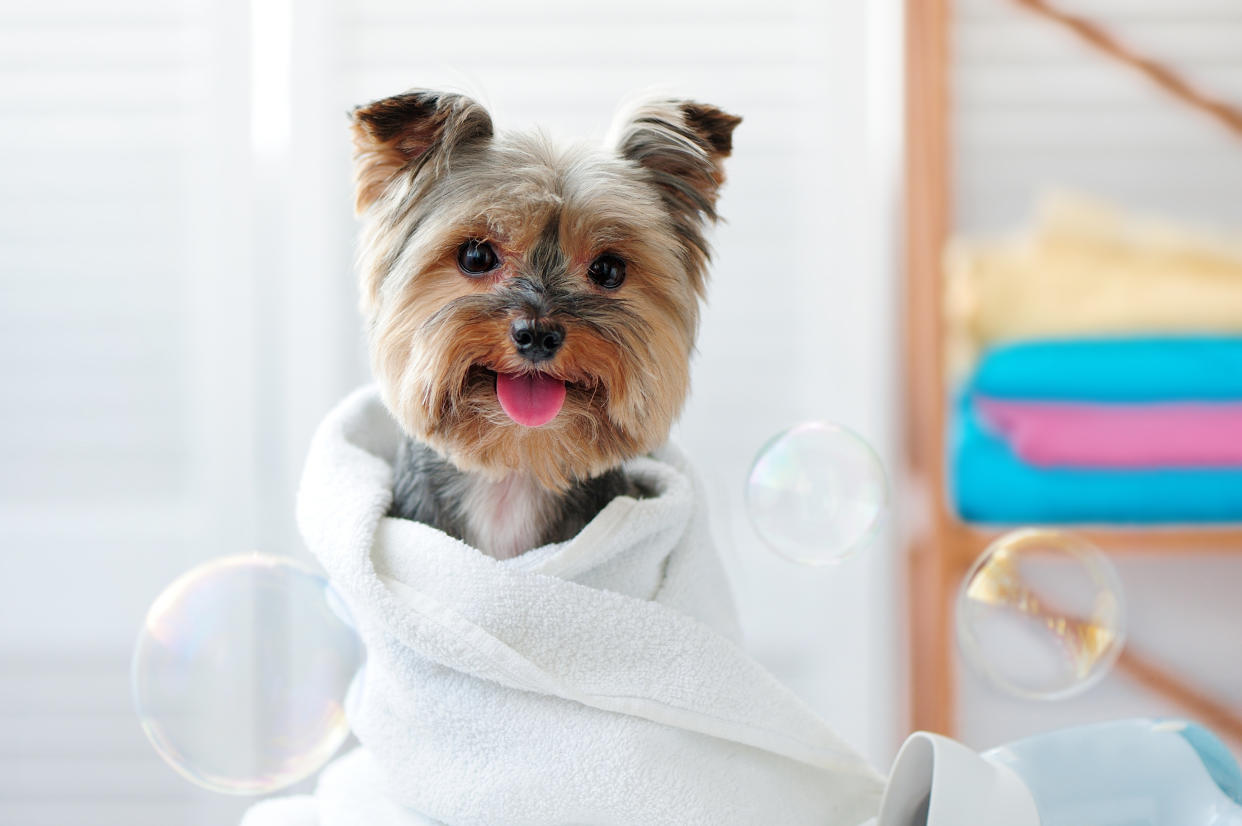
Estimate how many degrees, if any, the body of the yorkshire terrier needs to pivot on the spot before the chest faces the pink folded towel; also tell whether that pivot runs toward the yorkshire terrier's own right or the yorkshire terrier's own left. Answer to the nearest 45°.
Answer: approximately 135° to the yorkshire terrier's own left

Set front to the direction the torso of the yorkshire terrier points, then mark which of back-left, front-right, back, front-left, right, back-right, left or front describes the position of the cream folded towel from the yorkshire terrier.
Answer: back-left

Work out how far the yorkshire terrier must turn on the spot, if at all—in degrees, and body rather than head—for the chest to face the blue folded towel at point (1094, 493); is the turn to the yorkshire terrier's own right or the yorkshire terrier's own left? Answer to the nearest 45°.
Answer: approximately 135° to the yorkshire terrier's own left

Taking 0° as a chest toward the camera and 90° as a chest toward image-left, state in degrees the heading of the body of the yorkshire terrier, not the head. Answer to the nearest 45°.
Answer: approximately 0°

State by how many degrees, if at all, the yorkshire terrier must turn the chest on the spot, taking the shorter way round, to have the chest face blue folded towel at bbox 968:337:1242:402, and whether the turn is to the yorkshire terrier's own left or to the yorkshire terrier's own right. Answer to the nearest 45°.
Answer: approximately 135° to the yorkshire terrier's own left
